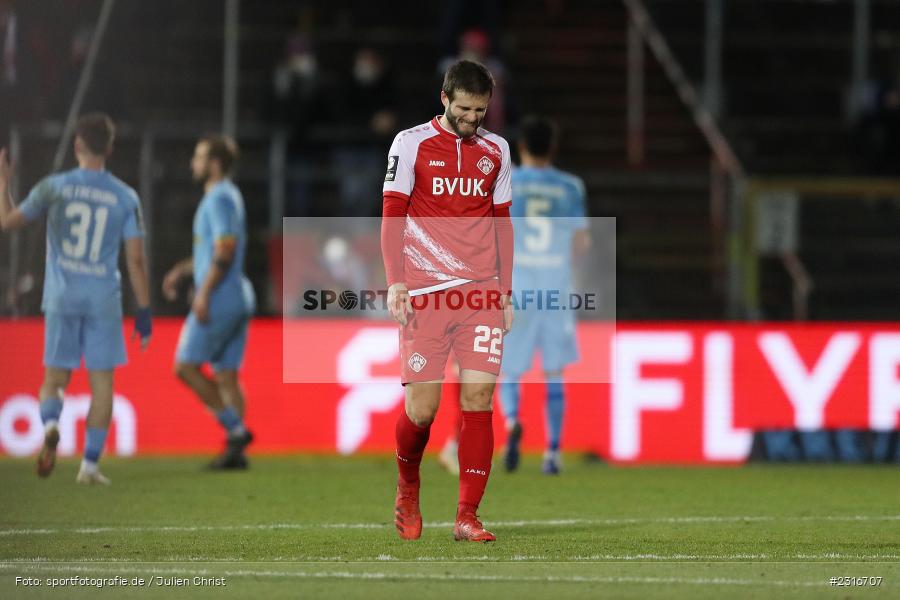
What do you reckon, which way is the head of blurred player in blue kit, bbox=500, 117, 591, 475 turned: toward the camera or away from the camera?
away from the camera

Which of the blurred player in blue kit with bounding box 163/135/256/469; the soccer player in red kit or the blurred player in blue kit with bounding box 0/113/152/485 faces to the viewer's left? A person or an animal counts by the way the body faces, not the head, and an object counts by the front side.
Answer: the blurred player in blue kit with bounding box 163/135/256/469

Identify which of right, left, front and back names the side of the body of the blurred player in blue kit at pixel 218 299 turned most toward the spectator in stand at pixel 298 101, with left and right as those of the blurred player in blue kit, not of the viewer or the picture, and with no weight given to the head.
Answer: right

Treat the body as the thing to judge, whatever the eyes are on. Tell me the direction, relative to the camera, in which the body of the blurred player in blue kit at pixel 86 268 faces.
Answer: away from the camera

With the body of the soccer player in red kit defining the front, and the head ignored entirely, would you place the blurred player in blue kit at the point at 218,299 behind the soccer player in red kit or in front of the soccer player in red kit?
behind

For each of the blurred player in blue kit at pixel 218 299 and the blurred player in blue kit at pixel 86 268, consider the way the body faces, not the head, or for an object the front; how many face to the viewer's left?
1

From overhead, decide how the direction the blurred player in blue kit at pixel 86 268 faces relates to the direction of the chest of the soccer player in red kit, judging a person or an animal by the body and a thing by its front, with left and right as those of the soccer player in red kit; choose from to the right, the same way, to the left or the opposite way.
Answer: the opposite way

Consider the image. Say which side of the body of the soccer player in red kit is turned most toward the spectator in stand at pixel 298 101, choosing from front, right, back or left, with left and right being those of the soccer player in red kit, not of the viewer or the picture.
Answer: back

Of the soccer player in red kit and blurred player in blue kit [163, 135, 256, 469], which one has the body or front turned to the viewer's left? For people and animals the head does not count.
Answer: the blurred player in blue kit

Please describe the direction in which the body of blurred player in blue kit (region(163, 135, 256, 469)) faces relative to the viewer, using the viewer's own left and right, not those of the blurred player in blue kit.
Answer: facing to the left of the viewer

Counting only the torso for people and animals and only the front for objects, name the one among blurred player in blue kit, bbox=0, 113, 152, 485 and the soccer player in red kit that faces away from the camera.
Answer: the blurred player in blue kit

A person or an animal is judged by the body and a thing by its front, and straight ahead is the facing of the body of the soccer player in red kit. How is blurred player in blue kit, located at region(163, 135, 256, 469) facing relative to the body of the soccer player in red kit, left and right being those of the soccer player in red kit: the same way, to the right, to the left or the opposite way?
to the right

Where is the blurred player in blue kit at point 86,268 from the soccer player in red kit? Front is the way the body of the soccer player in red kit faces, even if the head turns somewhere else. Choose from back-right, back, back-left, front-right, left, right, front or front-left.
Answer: back-right
